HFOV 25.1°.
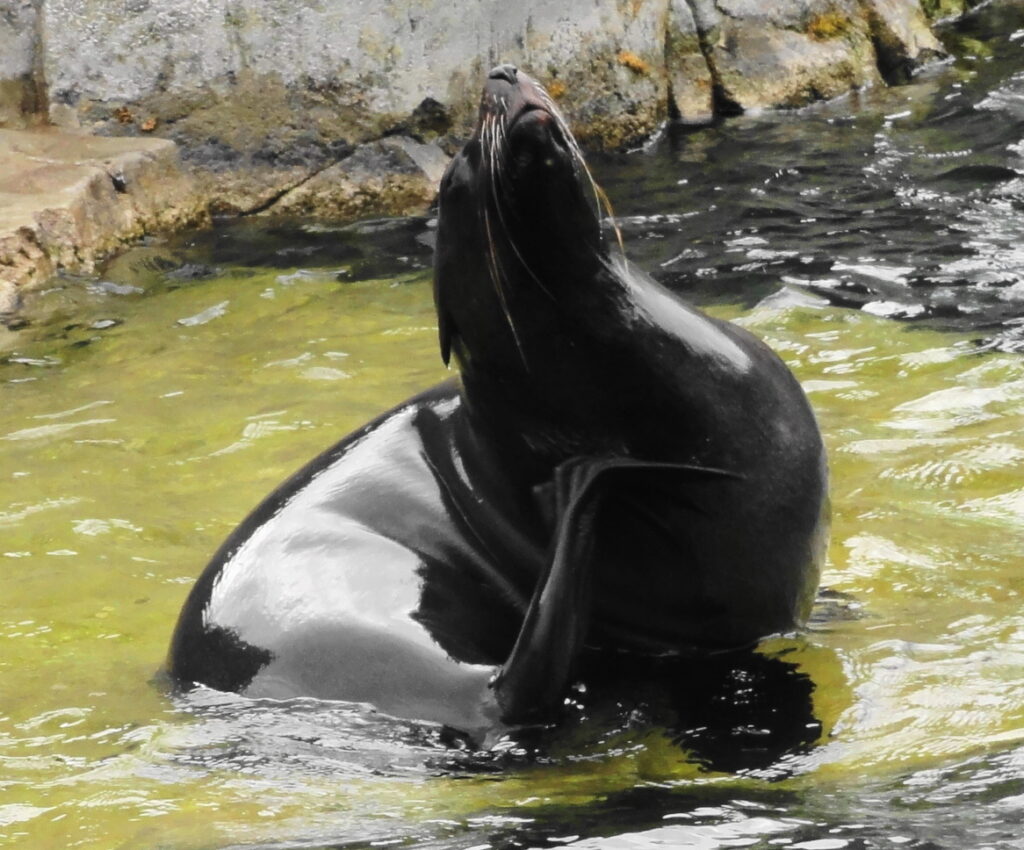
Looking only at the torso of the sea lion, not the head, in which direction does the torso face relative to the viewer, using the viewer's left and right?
facing the viewer and to the right of the viewer

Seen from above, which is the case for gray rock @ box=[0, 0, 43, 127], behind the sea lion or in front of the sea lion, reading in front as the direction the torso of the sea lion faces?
behind

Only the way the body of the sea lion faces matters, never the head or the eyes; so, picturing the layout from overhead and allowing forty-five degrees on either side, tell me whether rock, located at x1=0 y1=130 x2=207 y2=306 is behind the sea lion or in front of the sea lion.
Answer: behind

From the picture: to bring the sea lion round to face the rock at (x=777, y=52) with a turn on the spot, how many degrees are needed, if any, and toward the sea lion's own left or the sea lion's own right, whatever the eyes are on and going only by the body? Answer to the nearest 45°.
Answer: approximately 135° to the sea lion's own left

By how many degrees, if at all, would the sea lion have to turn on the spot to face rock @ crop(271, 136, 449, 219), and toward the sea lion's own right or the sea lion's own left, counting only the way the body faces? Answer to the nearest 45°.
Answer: approximately 135° to the sea lion's own left

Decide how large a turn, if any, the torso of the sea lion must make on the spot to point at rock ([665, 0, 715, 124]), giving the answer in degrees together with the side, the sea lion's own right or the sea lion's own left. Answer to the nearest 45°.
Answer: approximately 135° to the sea lion's own left
